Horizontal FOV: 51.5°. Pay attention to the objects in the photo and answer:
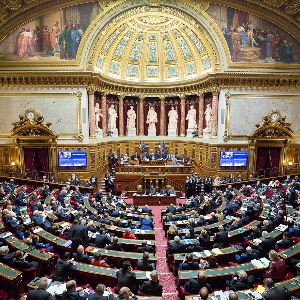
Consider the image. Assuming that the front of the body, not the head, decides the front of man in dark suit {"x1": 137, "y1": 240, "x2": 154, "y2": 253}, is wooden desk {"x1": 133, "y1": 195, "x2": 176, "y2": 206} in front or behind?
in front

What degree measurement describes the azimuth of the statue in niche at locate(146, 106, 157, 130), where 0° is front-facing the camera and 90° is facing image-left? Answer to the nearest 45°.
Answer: approximately 0°

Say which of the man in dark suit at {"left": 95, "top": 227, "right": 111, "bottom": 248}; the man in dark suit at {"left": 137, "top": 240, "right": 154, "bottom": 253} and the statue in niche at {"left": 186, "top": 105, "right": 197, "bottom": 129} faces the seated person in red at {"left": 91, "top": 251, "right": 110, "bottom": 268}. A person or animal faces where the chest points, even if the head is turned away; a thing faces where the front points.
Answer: the statue in niche

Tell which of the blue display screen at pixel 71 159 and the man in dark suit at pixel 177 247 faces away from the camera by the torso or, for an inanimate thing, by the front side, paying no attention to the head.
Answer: the man in dark suit

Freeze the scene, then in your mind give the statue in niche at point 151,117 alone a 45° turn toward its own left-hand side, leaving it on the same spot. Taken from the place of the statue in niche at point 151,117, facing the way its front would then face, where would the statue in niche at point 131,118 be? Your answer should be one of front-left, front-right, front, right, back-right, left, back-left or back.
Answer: back-right

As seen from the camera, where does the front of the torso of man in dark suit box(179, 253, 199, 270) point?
away from the camera

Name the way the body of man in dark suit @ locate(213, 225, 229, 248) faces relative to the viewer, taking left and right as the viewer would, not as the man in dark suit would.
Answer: facing away from the viewer

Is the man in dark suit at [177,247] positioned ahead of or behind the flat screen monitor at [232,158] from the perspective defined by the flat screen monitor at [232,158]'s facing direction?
ahead

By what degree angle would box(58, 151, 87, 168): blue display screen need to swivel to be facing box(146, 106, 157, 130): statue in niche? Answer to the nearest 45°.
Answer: approximately 135° to its left

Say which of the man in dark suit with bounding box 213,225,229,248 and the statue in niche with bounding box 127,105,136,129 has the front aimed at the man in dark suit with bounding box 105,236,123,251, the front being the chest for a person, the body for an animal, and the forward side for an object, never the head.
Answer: the statue in niche

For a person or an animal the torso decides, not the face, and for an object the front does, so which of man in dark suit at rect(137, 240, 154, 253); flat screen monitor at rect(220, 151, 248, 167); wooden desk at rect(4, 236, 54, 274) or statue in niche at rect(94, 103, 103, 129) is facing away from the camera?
the man in dark suit

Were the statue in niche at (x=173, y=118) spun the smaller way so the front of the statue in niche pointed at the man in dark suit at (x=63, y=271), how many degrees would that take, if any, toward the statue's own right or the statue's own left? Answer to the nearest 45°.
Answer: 0° — it already faces them
